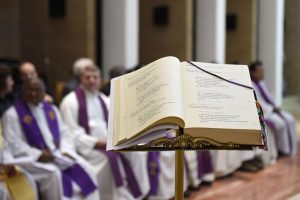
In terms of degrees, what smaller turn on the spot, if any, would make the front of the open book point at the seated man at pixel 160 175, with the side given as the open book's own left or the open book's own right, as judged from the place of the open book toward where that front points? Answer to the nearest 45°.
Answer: approximately 180°

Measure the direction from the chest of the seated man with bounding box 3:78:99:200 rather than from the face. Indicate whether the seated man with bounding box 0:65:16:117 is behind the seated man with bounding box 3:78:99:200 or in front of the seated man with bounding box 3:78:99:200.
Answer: behind

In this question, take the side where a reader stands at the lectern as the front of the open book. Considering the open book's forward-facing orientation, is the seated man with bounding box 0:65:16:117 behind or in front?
behind

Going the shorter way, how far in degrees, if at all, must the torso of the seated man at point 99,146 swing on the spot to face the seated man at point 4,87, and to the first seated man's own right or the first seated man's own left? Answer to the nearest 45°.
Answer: approximately 135° to the first seated man's own right

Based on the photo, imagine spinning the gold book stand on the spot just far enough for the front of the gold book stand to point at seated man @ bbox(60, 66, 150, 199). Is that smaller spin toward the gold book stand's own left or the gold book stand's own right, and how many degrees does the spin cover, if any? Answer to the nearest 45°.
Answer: approximately 180°

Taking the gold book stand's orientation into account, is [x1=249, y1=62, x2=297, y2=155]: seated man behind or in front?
behind

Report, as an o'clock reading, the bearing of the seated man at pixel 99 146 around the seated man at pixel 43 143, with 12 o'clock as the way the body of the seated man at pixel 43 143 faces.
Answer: the seated man at pixel 99 146 is roughly at 9 o'clock from the seated man at pixel 43 143.
